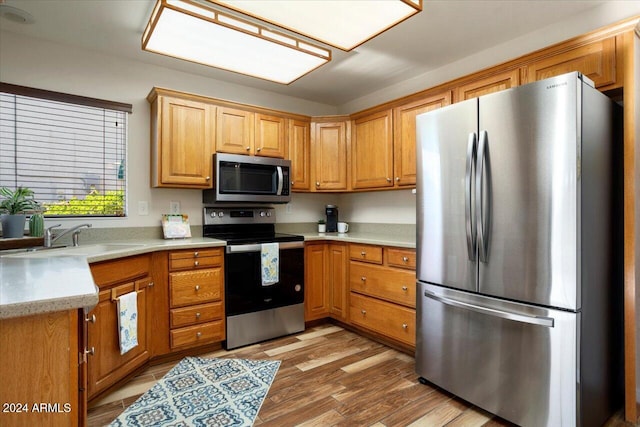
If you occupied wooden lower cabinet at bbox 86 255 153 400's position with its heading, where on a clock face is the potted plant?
The potted plant is roughly at 6 o'clock from the wooden lower cabinet.

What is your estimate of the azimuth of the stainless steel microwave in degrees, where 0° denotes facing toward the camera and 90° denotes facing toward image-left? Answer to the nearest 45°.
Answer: approximately 315°

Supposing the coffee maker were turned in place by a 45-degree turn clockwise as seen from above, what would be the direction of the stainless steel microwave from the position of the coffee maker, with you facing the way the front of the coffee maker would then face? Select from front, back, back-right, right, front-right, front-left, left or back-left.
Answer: front

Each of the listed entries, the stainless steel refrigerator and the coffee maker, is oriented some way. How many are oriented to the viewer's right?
0

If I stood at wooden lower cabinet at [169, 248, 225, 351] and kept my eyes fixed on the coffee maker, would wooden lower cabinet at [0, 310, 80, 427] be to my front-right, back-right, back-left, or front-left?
back-right

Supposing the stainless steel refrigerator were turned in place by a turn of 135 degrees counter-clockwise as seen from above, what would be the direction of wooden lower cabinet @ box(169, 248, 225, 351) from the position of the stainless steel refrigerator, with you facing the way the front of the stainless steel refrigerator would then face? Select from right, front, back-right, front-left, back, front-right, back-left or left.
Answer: back

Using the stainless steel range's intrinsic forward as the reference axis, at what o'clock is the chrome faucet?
The chrome faucet is roughly at 4 o'clock from the stainless steel range.

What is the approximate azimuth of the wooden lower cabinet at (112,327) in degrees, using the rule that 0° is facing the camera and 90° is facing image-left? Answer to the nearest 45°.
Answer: approximately 315°

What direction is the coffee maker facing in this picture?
toward the camera

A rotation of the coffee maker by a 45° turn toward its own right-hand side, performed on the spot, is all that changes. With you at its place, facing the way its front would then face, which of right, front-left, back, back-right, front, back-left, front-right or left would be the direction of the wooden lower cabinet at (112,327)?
front

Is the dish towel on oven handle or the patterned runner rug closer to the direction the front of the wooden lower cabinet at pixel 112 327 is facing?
the patterned runner rug

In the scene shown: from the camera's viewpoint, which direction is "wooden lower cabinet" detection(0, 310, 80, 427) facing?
to the viewer's right

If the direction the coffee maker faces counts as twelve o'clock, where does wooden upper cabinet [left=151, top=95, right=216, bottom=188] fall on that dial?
The wooden upper cabinet is roughly at 2 o'clock from the coffee maker.
